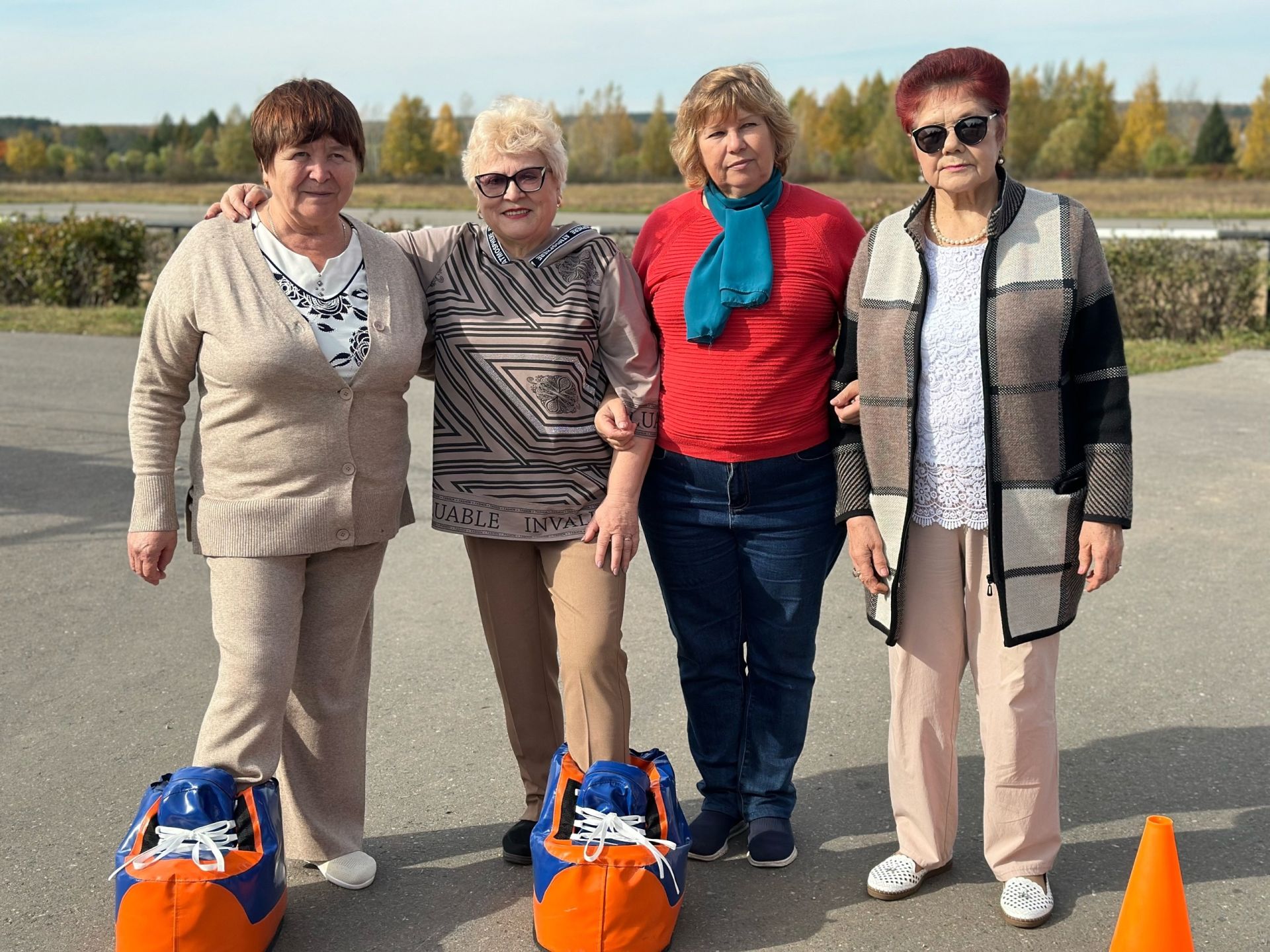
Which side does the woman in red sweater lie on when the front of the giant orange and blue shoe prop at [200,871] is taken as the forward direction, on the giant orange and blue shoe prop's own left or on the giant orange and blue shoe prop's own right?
on the giant orange and blue shoe prop's own left

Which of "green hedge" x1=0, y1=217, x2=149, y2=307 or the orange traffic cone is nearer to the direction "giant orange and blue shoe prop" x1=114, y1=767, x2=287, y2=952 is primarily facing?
the orange traffic cone

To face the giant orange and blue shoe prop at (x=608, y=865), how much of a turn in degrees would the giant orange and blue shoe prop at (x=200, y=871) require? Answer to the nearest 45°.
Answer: approximately 90° to its left

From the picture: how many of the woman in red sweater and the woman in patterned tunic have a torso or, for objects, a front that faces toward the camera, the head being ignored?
2

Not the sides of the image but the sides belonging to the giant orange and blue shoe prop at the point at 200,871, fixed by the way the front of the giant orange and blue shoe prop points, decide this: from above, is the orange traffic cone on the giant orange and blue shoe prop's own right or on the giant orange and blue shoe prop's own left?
on the giant orange and blue shoe prop's own left

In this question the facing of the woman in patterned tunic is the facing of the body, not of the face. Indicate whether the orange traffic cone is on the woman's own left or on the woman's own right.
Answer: on the woman's own left

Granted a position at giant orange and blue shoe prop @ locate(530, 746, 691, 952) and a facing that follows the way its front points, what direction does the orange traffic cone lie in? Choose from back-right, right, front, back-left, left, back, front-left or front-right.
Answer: left

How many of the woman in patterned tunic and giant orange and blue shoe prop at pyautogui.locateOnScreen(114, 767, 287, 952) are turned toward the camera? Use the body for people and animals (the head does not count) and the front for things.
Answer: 2
